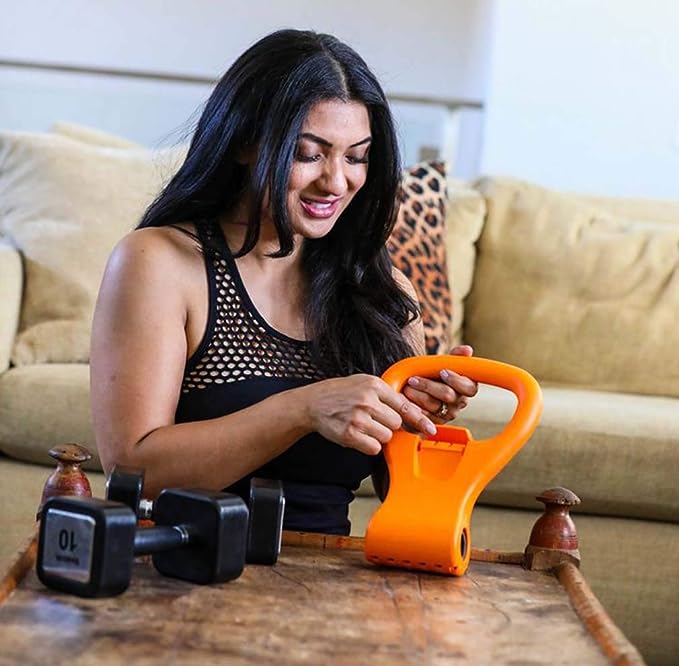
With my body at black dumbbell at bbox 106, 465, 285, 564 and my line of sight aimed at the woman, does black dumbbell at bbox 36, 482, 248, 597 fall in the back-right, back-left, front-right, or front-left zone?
back-left

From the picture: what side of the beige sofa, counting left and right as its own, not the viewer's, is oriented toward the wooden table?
front

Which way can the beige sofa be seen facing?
toward the camera

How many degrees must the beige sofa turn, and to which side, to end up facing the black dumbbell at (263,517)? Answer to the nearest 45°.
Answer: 0° — it already faces it

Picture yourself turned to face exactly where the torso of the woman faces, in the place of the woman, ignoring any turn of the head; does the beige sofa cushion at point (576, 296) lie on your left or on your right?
on your left

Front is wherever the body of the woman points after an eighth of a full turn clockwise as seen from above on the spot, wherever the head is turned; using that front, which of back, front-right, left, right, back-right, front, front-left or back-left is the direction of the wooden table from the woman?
front

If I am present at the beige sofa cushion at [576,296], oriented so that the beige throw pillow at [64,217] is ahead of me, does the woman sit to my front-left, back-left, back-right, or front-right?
front-left

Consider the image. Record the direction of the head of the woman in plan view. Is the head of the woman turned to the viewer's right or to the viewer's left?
to the viewer's right

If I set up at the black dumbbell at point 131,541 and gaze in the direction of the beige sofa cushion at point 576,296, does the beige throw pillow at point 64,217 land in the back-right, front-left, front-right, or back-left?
front-left

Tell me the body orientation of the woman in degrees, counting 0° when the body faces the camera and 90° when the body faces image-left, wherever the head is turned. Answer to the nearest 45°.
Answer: approximately 315°
